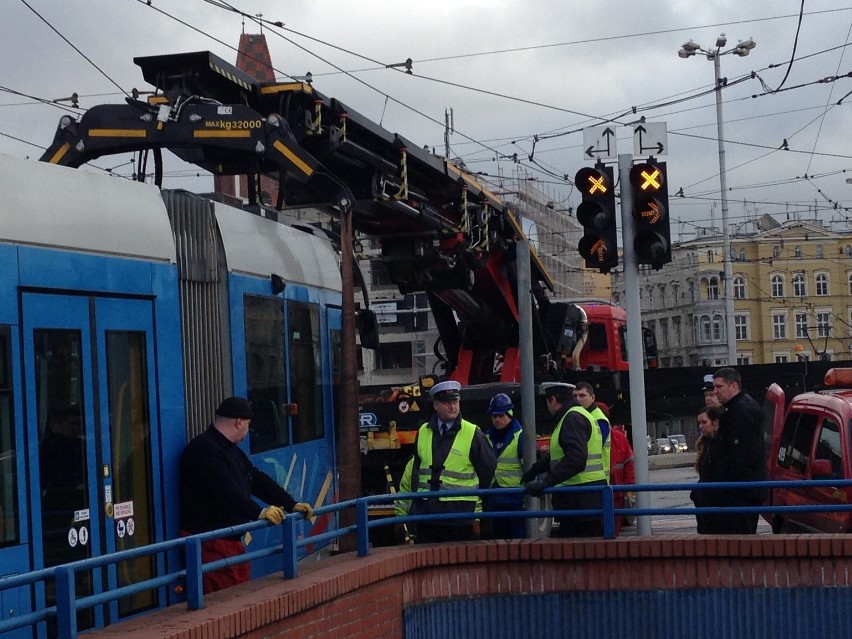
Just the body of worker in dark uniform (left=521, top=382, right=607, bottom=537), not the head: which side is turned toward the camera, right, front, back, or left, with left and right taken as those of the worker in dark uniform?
left

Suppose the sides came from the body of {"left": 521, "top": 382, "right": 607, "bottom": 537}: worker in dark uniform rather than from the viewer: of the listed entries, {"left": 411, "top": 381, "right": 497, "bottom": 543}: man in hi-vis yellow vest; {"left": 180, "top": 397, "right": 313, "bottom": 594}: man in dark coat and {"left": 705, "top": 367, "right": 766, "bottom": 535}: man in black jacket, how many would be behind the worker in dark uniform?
1

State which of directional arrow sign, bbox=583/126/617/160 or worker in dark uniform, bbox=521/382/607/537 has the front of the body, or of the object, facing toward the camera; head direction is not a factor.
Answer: the directional arrow sign

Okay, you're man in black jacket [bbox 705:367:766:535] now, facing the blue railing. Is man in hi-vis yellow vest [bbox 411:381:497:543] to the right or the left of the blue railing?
right

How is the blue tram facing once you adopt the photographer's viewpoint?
facing away from the viewer and to the right of the viewer

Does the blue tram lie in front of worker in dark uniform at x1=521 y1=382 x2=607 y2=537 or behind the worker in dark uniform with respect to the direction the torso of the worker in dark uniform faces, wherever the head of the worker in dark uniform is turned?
in front

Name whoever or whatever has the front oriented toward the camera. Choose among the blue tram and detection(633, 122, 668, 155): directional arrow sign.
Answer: the directional arrow sign

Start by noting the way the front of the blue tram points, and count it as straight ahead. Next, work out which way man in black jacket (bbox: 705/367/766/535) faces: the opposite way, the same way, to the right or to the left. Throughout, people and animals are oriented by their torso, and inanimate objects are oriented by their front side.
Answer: the opposite way

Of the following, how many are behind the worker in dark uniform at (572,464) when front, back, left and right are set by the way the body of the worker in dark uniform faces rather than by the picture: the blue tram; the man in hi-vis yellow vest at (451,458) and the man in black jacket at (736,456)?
1

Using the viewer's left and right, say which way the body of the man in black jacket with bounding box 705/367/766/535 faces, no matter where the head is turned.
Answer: facing the viewer and to the left of the viewer

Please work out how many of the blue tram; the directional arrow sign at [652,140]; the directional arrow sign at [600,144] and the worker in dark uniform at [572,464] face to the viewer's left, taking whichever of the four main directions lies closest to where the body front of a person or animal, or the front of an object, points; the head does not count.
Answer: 1

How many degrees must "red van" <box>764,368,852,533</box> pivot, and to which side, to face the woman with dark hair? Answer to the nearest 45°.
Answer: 0° — it already faces them

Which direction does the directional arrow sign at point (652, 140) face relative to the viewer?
toward the camera

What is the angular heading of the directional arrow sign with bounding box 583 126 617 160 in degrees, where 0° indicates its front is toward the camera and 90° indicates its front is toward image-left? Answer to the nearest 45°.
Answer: approximately 0°

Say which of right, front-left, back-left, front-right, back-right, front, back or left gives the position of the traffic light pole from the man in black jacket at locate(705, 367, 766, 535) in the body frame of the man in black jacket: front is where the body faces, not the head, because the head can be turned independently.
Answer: front
